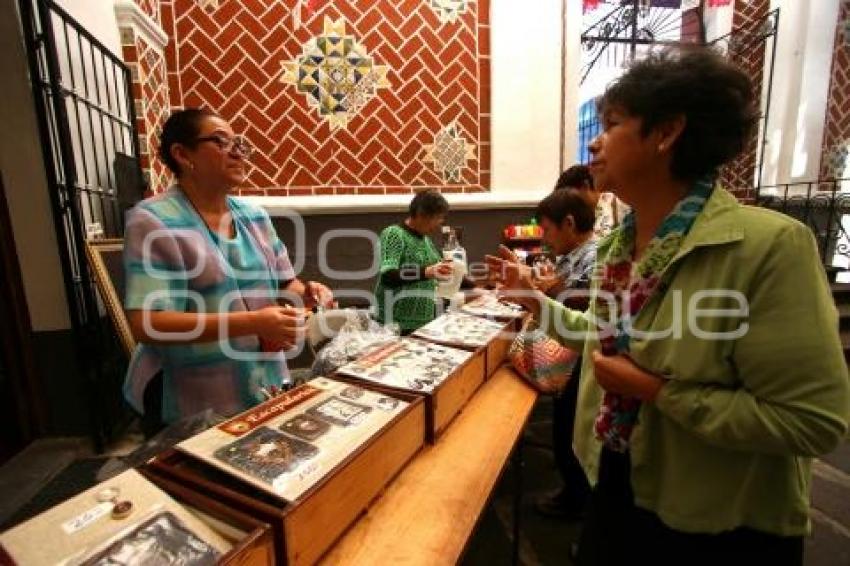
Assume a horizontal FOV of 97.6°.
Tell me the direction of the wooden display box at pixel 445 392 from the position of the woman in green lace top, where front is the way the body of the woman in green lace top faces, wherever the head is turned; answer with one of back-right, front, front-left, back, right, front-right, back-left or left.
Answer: front-right

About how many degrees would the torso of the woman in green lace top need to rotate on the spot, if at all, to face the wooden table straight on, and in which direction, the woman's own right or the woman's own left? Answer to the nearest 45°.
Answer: approximately 45° to the woman's own right

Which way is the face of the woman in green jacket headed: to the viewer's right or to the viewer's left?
to the viewer's left

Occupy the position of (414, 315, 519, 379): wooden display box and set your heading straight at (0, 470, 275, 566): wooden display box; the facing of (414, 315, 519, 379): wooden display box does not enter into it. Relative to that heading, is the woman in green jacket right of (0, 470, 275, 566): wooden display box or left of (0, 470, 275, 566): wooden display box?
left

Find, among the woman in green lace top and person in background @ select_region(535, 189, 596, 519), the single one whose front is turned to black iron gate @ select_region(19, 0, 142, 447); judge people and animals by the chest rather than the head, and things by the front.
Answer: the person in background

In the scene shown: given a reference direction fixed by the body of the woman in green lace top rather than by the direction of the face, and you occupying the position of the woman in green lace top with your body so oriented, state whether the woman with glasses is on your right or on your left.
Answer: on your right

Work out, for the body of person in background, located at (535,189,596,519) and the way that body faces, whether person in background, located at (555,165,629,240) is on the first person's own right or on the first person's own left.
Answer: on the first person's own right

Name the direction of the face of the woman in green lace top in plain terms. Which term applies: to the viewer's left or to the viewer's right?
to the viewer's right

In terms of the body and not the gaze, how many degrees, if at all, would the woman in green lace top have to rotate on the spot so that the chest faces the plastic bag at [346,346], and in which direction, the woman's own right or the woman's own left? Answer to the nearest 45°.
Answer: approximately 45° to the woman's own right

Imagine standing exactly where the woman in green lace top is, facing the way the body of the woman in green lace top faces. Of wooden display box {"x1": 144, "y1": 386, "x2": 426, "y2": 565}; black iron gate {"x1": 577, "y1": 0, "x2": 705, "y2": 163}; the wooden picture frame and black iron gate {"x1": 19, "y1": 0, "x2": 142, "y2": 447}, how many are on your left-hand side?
1

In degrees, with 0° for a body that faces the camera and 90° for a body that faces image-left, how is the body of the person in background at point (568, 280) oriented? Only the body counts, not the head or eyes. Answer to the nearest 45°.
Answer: approximately 90°

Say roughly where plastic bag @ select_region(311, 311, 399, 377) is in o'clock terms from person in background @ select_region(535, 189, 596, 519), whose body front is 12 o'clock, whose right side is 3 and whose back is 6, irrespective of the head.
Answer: The plastic bag is roughly at 11 o'clock from the person in background.

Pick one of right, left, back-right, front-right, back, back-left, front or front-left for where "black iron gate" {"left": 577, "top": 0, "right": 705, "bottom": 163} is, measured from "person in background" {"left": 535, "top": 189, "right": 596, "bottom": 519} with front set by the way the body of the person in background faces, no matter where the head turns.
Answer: right

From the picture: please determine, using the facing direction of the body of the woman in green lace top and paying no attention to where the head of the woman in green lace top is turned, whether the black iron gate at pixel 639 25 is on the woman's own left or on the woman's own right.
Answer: on the woman's own left

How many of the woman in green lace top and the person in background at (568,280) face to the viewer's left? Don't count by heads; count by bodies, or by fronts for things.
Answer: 1

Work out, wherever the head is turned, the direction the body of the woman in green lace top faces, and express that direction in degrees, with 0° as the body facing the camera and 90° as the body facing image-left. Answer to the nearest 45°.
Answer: approximately 315°

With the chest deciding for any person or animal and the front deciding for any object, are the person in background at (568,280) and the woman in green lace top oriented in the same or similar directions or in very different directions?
very different directions

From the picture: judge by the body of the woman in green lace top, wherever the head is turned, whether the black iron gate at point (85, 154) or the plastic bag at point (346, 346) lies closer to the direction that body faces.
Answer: the plastic bag
